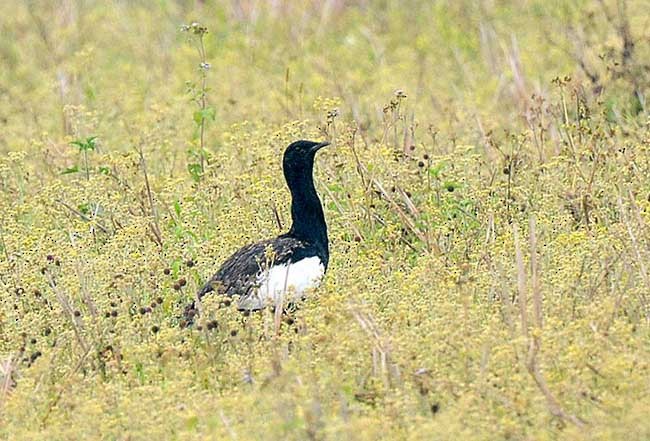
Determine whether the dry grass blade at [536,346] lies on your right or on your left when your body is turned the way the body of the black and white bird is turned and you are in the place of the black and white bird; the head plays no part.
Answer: on your right

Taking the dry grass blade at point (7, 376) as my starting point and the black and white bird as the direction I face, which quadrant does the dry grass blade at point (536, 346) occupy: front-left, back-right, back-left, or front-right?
front-right

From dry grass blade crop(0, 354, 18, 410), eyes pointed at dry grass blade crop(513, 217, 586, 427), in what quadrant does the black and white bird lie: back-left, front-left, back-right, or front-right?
front-left

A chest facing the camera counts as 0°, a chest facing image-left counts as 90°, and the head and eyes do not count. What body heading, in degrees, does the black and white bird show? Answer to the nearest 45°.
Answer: approximately 270°

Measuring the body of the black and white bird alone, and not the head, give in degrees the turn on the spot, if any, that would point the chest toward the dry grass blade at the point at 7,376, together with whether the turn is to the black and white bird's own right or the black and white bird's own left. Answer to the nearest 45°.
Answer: approximately 135° to the black and white bird's own right
